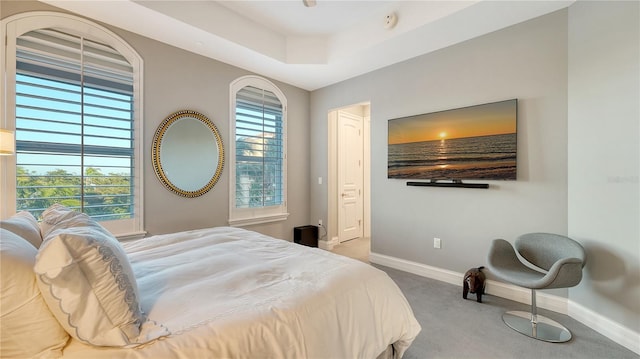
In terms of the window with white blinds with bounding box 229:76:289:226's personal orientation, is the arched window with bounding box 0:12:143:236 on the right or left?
on its right

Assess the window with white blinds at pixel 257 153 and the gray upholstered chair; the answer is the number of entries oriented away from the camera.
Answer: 0

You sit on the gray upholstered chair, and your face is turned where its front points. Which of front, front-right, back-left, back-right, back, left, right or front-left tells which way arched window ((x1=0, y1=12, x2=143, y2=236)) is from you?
front

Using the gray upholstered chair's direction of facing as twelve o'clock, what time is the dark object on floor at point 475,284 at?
The dark object on floor is roughly at 2 o'clock from the gray upholstered chair.

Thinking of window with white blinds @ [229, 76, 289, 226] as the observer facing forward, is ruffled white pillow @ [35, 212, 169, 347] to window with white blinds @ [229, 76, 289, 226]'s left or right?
on its right

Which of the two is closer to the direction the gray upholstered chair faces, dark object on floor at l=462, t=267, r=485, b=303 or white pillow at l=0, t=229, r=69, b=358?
the white pillow

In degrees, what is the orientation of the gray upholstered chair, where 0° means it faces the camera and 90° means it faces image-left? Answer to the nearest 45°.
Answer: approximately 45°

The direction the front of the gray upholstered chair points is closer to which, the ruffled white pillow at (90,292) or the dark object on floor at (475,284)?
the ruffled white pillow

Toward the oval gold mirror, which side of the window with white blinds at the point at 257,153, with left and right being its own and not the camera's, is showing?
right

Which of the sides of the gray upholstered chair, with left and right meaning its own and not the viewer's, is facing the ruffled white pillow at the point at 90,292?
front

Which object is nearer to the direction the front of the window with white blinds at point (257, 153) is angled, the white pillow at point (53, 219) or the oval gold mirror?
the white pillow

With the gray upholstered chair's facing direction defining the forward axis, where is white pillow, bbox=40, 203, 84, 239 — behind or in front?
in front

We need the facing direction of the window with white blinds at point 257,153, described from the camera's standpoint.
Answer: facing the viewer and to the right of the viewer

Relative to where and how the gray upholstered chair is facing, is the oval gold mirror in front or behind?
in front

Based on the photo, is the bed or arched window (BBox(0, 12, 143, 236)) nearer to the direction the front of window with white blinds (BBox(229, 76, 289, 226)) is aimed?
the bed

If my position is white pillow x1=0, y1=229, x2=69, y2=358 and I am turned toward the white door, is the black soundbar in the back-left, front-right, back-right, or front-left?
front-right
